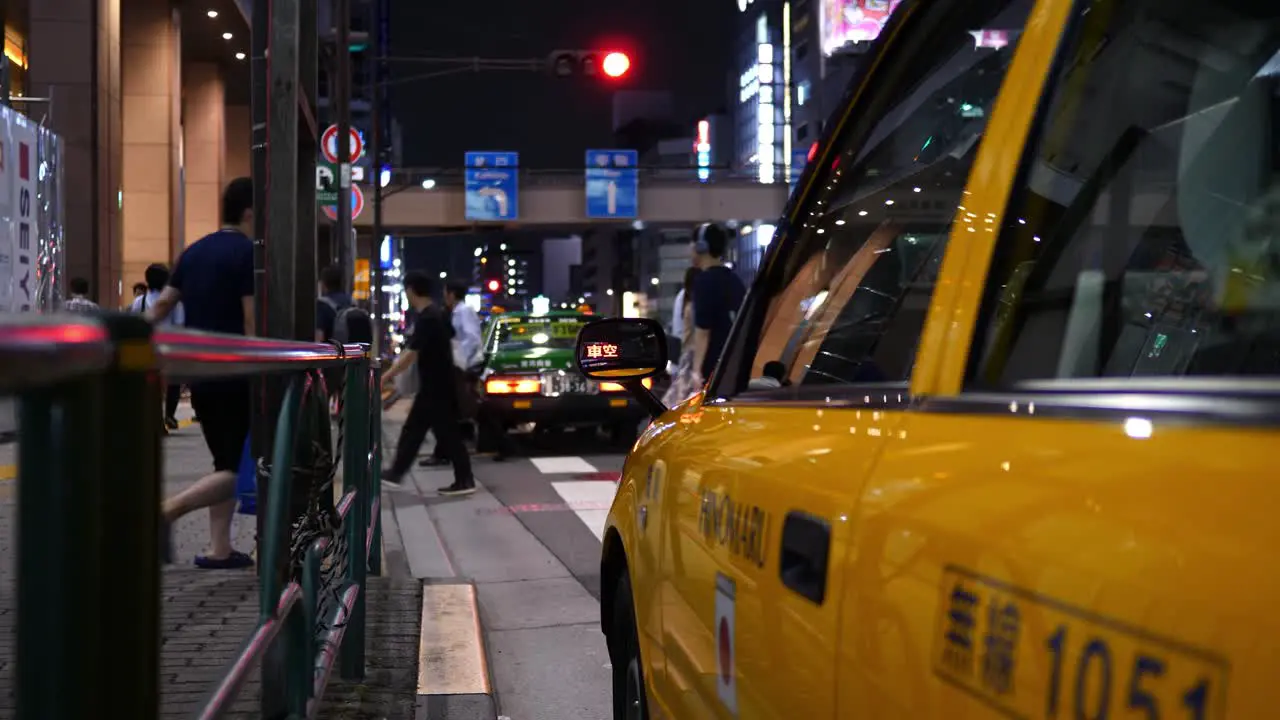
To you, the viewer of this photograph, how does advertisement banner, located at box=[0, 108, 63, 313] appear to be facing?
facing the viewer and to the right of the viewer

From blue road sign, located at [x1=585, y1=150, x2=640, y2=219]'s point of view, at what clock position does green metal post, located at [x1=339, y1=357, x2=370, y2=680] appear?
The green metal post is roughly at 12 o'clock from the blue road sign.

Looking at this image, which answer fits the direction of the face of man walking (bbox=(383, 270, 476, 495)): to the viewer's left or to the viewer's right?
to the viewer's left

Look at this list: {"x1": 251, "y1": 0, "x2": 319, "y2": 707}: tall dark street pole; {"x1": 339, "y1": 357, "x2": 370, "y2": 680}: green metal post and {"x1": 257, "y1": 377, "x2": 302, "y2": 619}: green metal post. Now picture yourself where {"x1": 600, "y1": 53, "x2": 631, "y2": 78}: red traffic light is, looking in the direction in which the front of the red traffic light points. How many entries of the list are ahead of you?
3

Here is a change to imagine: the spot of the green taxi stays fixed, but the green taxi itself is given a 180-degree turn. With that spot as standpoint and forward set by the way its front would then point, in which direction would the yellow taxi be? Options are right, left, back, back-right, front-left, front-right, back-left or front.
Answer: front

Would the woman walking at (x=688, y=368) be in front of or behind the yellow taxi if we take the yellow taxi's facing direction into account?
in front

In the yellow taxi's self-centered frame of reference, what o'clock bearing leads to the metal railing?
The metal railing is roughly at 9 o'clock from the yellow taxi.

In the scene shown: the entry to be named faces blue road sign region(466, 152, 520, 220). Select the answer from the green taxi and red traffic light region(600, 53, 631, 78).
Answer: the green taxi

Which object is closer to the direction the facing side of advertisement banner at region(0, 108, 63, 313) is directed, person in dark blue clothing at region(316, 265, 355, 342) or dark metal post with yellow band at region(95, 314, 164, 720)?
the dark metal post with yellow band

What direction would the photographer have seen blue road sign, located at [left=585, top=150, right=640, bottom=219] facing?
facing the viewer

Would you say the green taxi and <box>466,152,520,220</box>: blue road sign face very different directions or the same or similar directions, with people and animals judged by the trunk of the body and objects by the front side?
very different directions

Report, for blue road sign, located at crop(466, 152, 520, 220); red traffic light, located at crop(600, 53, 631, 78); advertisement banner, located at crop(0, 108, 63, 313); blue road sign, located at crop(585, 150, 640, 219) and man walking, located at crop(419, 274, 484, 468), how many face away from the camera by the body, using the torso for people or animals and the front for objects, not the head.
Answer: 0

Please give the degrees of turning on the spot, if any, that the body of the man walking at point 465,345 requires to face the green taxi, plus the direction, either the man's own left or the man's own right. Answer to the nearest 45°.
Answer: approximately 135° to the man's own left

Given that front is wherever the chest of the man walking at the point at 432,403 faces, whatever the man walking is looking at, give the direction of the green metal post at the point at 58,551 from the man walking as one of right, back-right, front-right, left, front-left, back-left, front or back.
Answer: left

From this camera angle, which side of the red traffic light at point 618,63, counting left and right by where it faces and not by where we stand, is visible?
front

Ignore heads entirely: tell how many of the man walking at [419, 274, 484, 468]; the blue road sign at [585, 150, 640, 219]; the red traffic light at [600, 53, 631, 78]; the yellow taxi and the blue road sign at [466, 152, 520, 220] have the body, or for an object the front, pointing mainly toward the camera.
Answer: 3

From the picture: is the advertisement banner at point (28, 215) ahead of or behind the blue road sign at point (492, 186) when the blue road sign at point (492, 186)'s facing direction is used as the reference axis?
ahead

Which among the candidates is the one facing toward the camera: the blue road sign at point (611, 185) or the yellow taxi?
the blue road sign

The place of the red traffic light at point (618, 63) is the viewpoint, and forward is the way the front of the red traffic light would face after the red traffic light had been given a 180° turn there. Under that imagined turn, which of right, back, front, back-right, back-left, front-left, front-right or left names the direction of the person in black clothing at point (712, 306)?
back

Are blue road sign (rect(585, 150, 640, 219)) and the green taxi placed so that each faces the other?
yes

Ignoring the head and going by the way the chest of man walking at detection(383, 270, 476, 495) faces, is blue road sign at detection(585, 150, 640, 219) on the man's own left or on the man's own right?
on the man's own right
